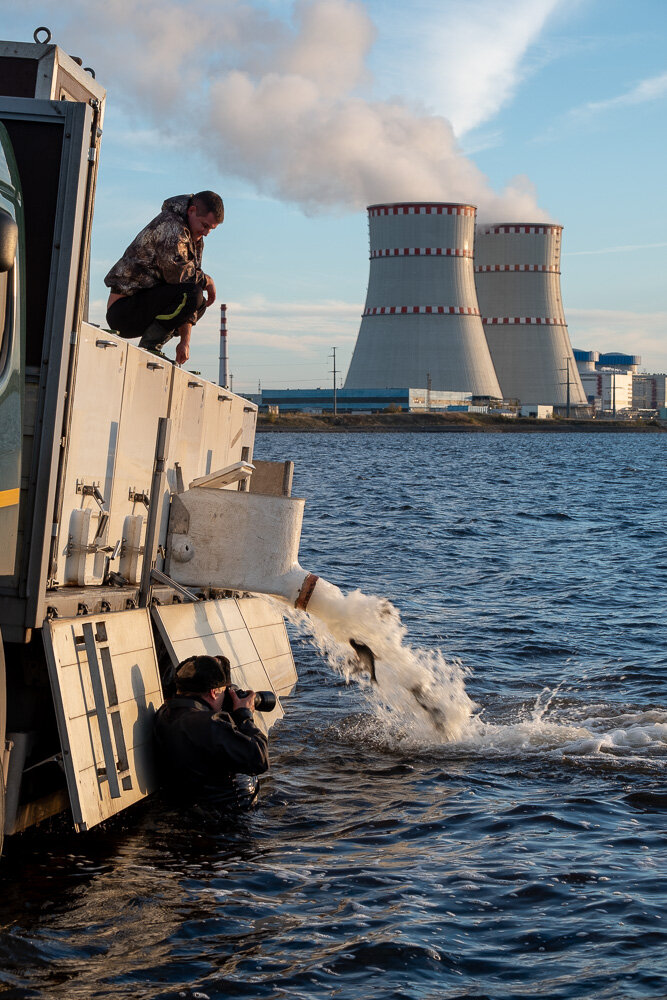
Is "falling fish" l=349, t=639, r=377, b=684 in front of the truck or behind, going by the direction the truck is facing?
behind

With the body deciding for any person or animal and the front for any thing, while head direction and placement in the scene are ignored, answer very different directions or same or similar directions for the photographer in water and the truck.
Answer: very different directions

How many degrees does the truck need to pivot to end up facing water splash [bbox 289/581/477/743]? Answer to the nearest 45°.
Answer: approximately 180°

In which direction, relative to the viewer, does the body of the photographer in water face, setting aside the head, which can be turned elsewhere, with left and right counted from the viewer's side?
facing away from the viewer and to the right of the viewer

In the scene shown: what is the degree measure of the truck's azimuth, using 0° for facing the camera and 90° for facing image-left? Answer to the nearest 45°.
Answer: approximately 45°

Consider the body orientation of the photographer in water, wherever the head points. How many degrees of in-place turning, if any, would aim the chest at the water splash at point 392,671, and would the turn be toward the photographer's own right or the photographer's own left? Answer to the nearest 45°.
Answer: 0° — they already face it
